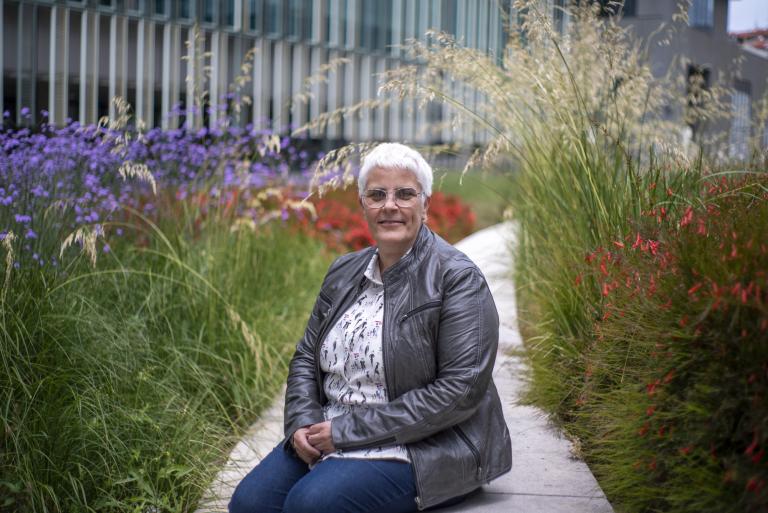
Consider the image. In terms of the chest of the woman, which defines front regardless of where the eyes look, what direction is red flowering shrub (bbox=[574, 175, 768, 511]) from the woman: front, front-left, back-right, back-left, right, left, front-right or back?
left

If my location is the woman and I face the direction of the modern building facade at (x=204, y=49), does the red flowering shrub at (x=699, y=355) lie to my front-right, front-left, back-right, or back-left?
back-right

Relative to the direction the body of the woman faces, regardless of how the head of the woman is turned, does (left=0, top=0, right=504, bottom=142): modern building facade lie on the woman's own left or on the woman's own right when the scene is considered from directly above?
on the woman's own right

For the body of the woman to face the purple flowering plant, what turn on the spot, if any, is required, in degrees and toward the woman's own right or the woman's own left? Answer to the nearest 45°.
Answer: approximately 90° to the woman's own right

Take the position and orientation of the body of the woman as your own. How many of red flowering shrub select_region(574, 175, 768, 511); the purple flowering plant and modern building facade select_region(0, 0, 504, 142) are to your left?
1

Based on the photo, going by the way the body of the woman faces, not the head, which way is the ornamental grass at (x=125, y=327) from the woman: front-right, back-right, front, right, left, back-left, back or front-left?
right

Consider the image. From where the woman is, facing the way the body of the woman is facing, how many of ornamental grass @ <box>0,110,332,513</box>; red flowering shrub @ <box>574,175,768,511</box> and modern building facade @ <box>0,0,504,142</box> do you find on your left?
1

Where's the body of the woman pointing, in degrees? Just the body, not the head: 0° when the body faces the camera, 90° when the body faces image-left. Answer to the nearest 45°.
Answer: approximately 45°
